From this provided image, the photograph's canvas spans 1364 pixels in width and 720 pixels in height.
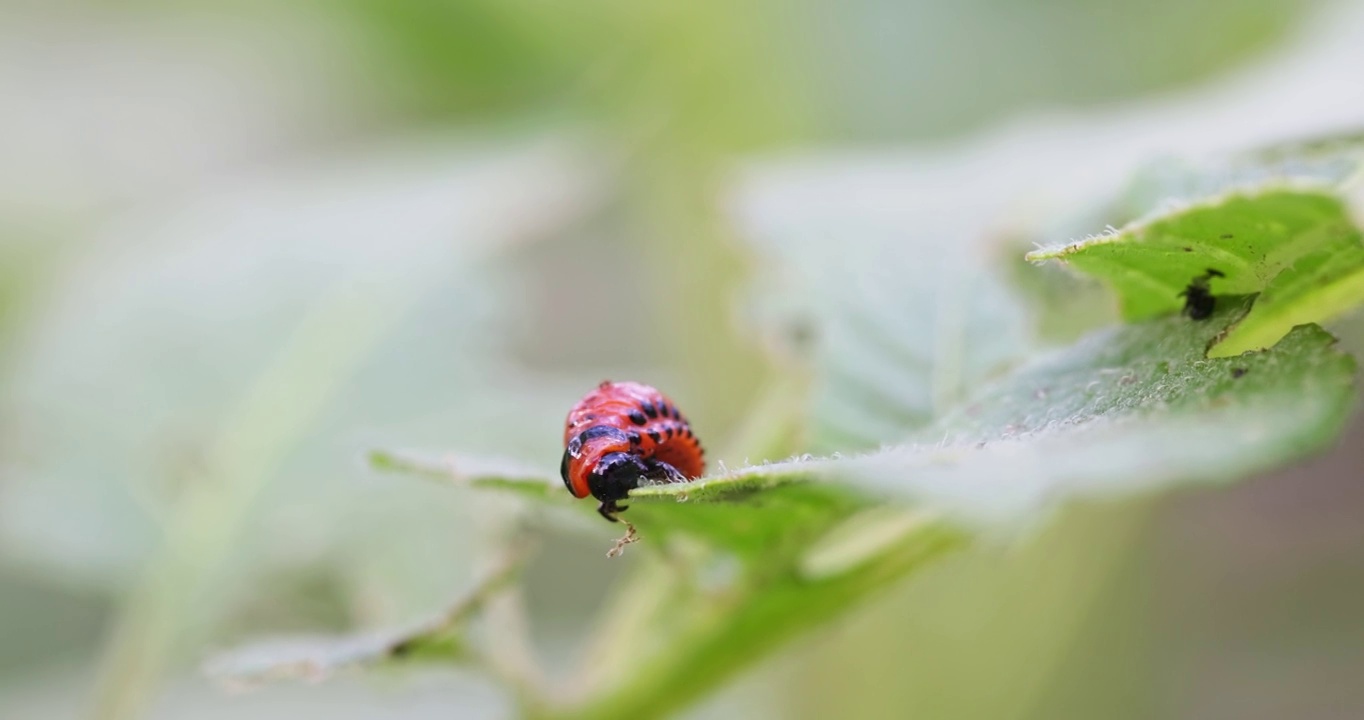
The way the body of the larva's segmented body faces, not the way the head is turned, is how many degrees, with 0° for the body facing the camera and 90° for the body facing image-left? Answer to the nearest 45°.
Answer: approximately 45°

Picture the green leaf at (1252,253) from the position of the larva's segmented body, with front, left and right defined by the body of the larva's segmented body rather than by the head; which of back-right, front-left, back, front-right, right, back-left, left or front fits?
left

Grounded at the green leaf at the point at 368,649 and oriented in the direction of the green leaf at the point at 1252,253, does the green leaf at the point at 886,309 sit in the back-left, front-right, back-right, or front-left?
front-left
